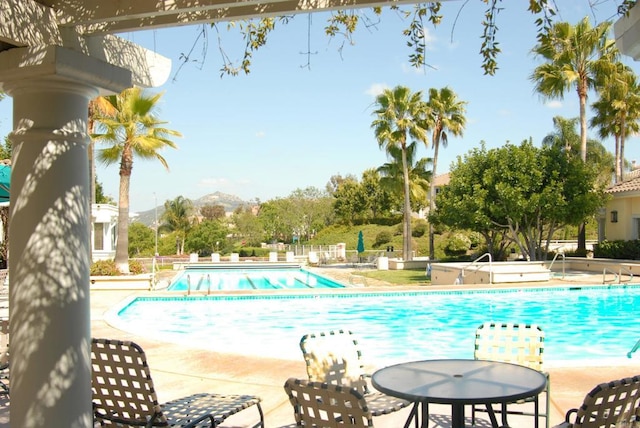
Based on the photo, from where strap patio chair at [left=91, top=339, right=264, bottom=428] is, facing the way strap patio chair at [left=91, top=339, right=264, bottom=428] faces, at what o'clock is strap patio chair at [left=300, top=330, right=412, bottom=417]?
strap patio chair at [left=300, top=330, right=412, bottom=417] is roughly at 1 o'clock from strap patio chair at [left=91, top=339, right=264, bottom=428].

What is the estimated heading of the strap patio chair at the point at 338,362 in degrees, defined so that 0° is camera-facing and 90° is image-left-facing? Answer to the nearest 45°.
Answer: approximately 315°

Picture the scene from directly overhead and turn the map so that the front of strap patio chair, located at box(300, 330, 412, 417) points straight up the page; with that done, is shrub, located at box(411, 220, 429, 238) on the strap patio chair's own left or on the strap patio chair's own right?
on the strap patio chair's own left

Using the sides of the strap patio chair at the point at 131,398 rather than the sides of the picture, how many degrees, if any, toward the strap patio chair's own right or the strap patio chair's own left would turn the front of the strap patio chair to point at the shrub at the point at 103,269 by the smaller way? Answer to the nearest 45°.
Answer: approximately 45° to the strap patio chair's own left

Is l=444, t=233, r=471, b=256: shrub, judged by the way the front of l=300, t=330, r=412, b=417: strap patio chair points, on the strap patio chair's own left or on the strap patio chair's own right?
on the strap patio chair's own left

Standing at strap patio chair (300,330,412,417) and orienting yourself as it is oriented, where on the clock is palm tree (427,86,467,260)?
The palm tree is roughly at 8 o'clock from the strap patio chair.

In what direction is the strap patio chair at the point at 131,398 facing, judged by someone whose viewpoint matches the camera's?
facing away from the viewer and to the right of the viewer

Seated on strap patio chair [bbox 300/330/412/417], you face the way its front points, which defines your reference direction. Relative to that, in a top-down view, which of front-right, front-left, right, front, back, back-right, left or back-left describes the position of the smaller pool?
back-left

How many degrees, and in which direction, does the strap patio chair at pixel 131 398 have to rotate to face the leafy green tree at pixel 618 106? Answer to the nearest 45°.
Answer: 0° — it already faces it

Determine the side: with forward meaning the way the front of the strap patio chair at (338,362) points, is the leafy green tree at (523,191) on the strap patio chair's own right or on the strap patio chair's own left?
on the strap patio chair's own left
